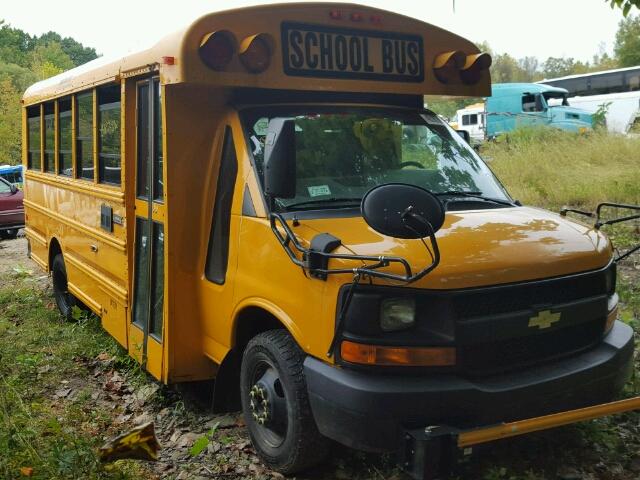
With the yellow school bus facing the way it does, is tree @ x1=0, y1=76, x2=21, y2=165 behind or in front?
behind

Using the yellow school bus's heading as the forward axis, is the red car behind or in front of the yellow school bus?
behind

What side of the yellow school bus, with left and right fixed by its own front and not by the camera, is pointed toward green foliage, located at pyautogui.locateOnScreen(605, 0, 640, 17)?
left

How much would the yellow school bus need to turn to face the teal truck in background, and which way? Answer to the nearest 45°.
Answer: approximately 135° to its left

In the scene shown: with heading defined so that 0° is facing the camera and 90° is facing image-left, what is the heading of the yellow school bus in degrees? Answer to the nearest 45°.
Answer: approximately 315°
